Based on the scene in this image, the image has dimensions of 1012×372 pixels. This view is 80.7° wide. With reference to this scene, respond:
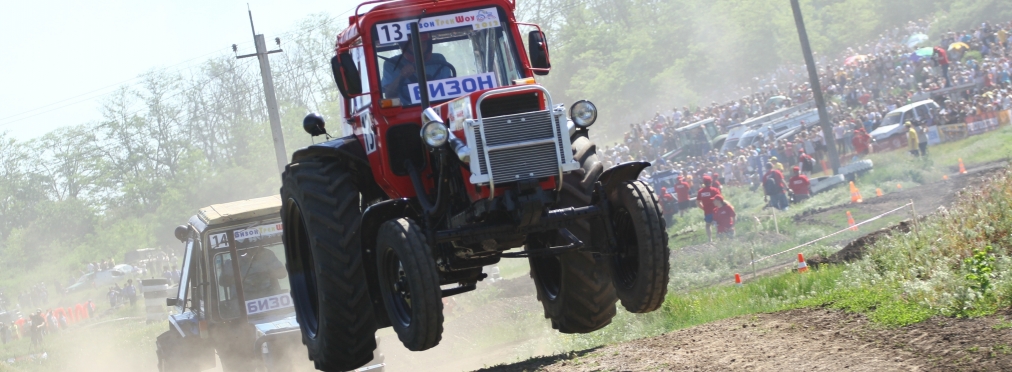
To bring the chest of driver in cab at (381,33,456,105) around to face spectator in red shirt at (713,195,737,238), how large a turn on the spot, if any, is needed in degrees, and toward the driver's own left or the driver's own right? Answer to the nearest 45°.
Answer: approximately 90° to the driver's own left

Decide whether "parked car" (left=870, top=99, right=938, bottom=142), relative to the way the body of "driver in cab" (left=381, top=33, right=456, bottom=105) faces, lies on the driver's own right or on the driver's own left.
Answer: on the driver's own left

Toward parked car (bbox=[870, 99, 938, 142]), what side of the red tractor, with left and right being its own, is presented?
back

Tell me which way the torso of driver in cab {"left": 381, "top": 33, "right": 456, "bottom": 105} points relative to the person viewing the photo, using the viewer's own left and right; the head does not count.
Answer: facing the viewer and to the right of the viewer

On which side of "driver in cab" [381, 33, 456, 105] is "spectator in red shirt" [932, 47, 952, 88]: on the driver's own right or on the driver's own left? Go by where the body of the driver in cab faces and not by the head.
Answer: on the driver's own left

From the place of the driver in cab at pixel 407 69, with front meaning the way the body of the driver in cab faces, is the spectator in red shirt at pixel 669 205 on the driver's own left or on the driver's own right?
on the driver's own left

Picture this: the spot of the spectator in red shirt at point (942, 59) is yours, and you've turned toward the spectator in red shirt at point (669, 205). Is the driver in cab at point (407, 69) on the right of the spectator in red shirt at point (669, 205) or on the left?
left
